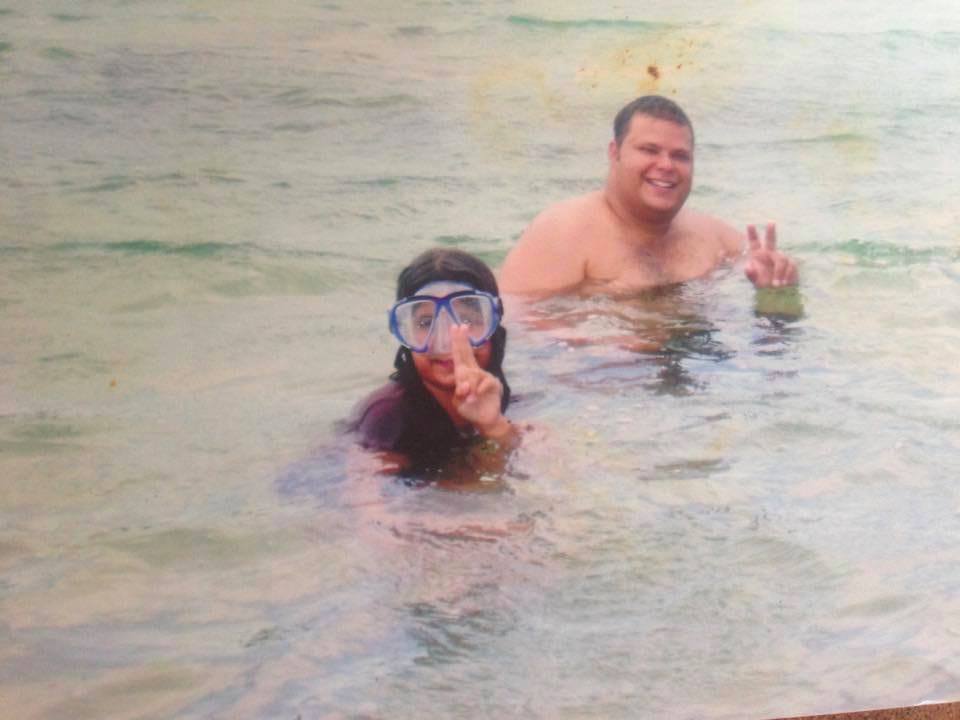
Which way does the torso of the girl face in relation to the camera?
toward the camera

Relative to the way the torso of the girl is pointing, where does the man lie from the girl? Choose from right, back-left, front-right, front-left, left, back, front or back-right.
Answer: back-left

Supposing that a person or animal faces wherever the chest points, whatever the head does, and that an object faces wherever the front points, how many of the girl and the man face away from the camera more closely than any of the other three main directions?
0

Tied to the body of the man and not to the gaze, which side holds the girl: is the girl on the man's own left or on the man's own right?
on the man's own right

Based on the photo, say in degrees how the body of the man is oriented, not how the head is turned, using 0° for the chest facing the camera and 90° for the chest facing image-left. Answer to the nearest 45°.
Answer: approximately 315°
